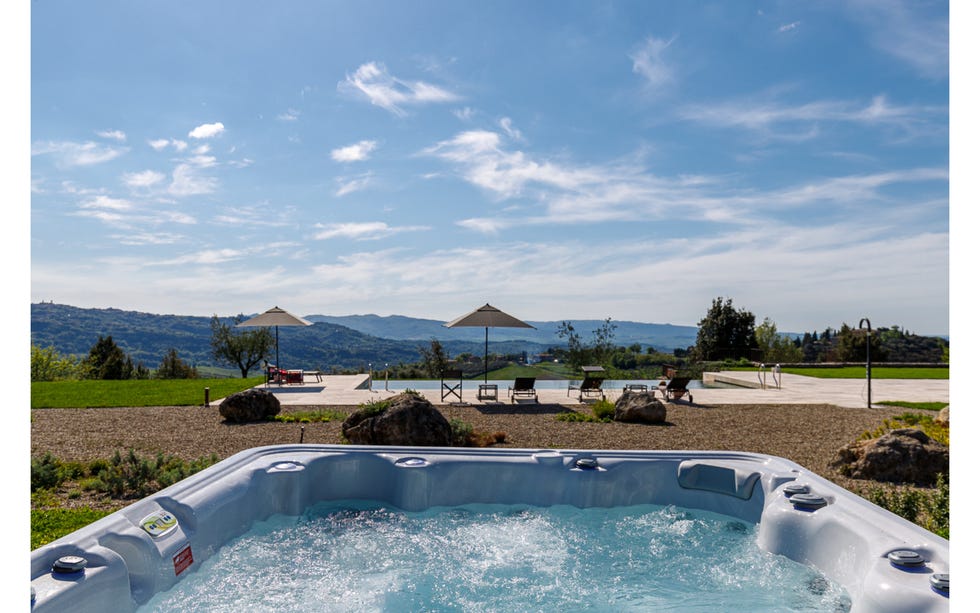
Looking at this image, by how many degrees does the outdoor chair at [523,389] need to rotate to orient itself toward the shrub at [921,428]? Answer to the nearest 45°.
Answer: approximately 135° to its right

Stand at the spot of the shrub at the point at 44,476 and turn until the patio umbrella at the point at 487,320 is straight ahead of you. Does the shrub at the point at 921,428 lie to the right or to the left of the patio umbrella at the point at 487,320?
right

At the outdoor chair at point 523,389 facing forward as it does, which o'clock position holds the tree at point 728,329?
The tree is roughly at 1 o'clock from the outdoor chair.

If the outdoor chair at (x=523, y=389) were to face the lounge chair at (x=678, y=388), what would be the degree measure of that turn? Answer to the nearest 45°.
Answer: approximately 90° to its right

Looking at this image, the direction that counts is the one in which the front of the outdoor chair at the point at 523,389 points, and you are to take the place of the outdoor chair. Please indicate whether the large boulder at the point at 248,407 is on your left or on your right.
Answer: on your left

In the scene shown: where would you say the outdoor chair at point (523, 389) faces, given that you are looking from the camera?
facing away from the viewer

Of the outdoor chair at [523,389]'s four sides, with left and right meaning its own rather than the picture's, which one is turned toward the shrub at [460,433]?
back
